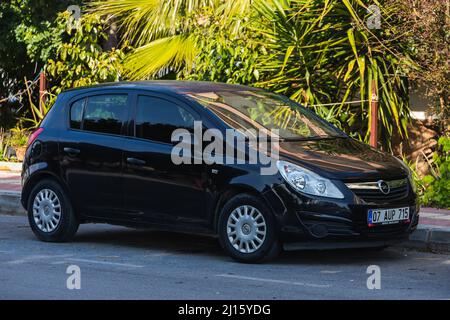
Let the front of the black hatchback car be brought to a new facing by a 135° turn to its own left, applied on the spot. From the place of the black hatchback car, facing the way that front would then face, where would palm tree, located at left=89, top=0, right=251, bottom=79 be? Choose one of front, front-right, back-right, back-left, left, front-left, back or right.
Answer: front

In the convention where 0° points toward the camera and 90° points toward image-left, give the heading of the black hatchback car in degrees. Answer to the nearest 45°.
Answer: approximately 315°

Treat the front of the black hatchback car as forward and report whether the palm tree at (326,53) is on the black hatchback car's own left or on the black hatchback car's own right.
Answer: on the black hatchback car's own left

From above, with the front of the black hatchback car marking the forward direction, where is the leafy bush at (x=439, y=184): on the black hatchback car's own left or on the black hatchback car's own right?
on the black hatchback car's own left

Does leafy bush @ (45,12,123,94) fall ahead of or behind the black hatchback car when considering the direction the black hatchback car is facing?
behind
